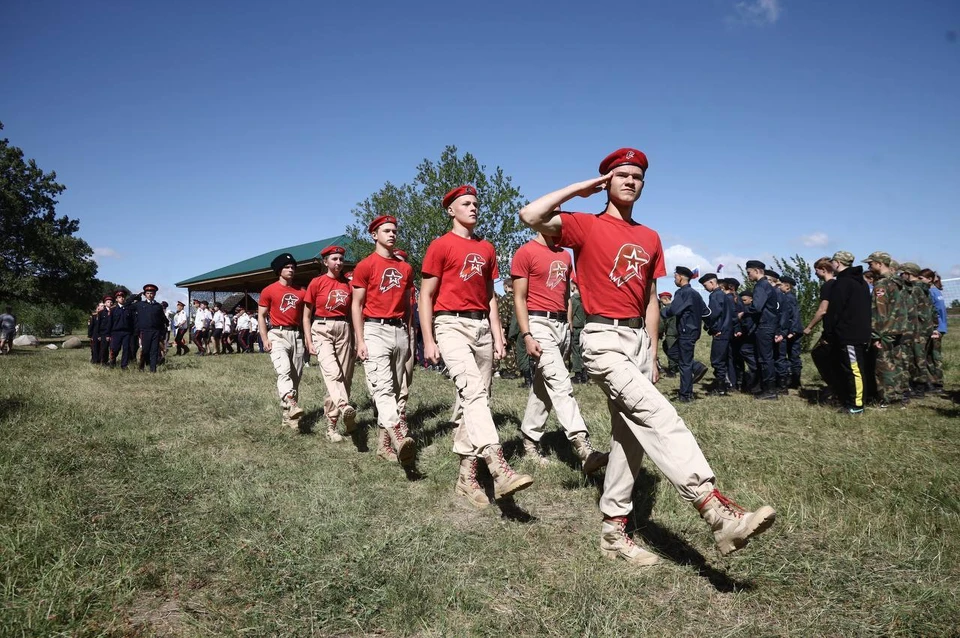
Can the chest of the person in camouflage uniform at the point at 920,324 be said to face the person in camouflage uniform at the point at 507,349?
yes

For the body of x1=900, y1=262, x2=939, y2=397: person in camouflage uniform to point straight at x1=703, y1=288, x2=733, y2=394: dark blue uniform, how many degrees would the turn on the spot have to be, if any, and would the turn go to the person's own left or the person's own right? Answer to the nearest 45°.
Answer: approximately 45° to the person's own left

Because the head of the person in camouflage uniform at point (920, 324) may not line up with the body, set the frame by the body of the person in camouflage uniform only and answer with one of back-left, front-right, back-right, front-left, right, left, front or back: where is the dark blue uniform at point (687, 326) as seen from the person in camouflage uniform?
front-left

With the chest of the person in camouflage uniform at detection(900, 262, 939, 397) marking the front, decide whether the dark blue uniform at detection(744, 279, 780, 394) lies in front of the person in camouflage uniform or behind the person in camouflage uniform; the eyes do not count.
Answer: in front

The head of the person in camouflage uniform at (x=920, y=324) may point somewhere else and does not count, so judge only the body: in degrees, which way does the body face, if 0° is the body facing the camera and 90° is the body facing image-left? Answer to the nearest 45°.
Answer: approximately 90°

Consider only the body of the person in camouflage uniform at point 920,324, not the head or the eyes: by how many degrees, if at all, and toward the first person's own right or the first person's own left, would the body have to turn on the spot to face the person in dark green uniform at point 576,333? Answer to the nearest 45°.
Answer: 0° — they already face them

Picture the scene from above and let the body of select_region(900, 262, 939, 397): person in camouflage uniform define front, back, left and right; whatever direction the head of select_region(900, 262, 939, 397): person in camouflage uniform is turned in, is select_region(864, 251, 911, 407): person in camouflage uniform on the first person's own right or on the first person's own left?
on the first person's own left

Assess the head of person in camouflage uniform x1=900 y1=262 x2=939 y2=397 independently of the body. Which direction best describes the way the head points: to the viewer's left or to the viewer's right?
to the viewer's left
